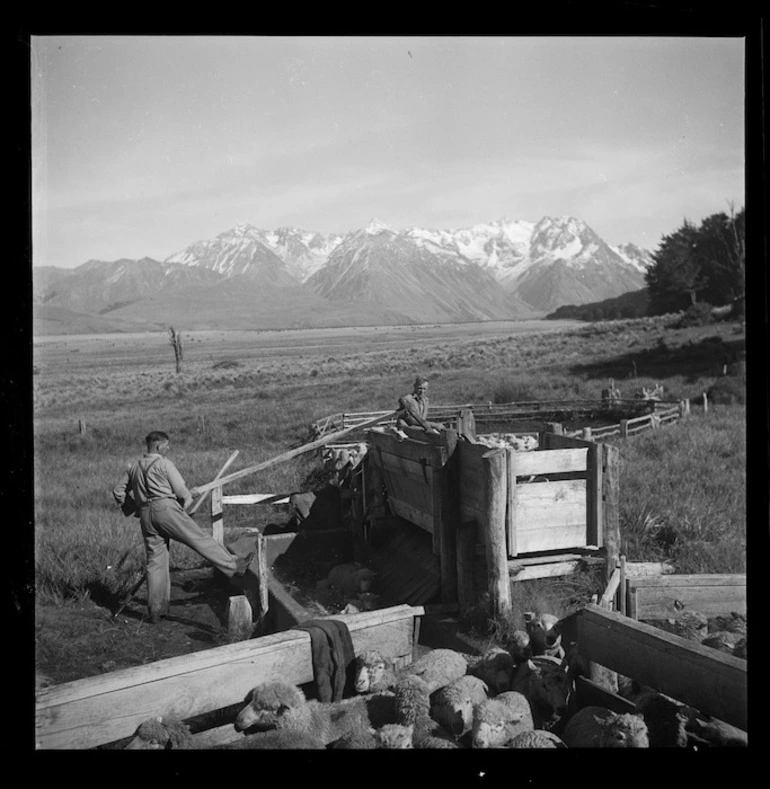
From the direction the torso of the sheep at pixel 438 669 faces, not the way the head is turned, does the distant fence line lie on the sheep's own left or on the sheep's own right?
on the sheep's own right

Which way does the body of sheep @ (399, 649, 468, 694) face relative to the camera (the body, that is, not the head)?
to the viewer's left

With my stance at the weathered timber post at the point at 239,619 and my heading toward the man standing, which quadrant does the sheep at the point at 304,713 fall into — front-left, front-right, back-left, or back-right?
back-left

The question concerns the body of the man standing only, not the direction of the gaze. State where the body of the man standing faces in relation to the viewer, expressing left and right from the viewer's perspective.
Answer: facing away from the viewer and to the right of the viewer

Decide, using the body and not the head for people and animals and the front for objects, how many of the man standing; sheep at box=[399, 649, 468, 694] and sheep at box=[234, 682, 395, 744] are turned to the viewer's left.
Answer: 2
